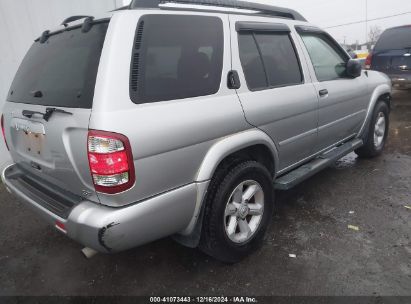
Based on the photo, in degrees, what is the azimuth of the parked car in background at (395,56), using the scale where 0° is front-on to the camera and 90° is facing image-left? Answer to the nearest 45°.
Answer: approximately 180°

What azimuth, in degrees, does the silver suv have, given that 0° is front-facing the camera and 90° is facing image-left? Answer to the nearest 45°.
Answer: approximately 225°

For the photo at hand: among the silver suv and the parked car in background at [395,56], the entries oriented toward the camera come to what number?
0

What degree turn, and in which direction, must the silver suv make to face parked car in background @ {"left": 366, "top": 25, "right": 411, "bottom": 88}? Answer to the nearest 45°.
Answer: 0° — it already faces it

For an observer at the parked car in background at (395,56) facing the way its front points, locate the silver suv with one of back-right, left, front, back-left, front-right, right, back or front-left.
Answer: back
